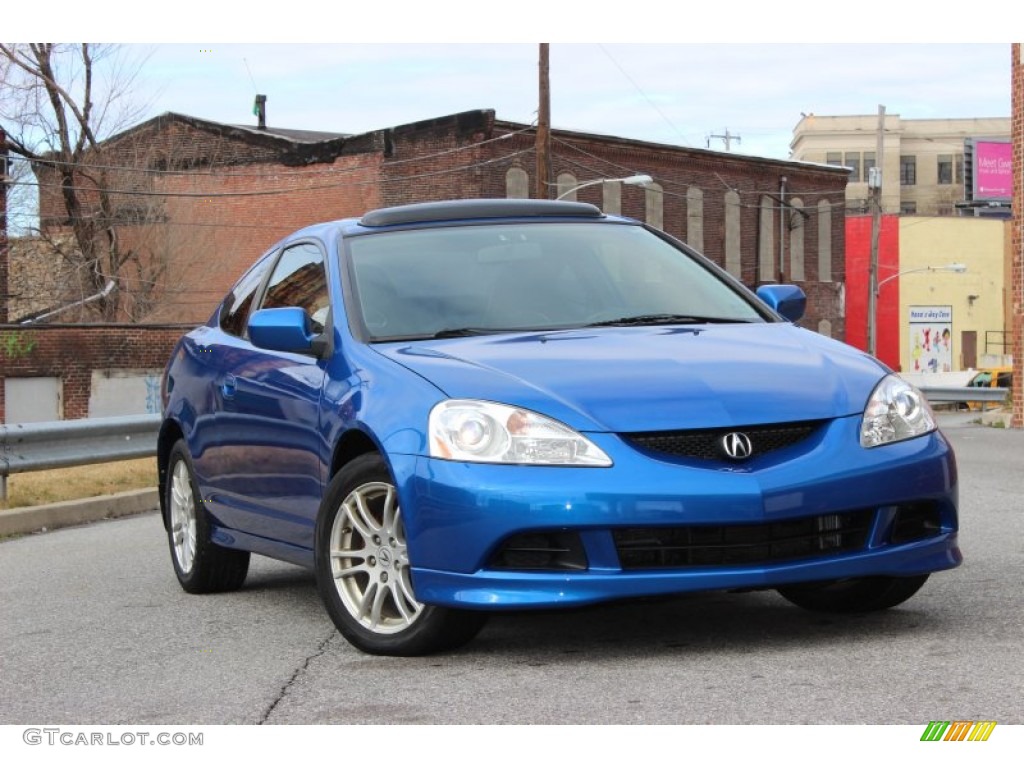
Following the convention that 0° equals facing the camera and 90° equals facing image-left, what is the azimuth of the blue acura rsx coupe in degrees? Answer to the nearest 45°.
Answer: approximately 315°

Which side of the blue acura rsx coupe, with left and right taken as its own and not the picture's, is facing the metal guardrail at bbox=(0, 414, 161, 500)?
back

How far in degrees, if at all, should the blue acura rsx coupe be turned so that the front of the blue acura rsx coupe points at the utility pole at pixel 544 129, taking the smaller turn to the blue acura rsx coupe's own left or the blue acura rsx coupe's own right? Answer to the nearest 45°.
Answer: approximately 135° to the blue acura rsx coupe's own left

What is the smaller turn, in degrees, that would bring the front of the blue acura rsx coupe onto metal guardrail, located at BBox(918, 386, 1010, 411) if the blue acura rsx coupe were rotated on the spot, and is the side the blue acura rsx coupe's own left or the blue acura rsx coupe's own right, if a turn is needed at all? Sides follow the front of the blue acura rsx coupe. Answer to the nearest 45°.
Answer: approximately 135° to the blue acura rsx coupe's own left

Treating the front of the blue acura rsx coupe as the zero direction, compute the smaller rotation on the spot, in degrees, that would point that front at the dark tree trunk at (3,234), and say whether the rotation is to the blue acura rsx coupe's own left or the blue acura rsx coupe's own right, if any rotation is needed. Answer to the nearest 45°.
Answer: approximately 135° to the blue acura rsx coupe's own left
